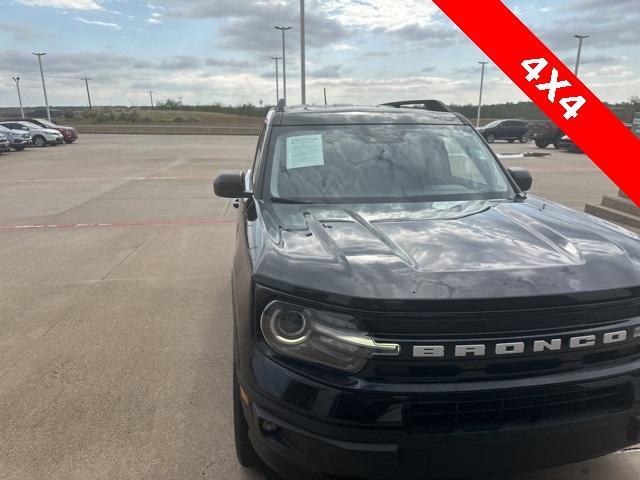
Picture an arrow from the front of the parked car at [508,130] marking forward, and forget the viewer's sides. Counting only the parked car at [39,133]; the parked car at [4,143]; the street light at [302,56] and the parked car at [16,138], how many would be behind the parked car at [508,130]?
0

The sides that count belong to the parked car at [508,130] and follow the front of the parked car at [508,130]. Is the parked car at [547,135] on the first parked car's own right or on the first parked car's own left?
on the first parked car's own left

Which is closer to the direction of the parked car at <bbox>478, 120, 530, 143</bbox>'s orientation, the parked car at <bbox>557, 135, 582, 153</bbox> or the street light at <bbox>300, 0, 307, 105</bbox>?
the street light

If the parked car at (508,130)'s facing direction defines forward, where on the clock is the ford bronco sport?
The ford bronco sport is roughly at 9 o'clock from the parked car.

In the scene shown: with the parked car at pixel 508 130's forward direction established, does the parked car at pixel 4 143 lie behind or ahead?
ahead

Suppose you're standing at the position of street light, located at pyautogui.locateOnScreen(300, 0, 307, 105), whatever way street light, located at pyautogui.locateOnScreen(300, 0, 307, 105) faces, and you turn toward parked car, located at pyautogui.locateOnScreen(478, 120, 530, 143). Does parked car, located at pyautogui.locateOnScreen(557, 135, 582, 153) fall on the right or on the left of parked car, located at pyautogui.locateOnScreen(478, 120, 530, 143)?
right

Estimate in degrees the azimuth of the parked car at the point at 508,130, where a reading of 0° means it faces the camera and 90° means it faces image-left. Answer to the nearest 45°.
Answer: approximately 90°

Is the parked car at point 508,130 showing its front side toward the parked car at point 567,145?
no

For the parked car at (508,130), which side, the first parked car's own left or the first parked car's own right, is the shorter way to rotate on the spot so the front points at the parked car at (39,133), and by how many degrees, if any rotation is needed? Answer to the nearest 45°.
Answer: approximately 45° to the first parked car's own left

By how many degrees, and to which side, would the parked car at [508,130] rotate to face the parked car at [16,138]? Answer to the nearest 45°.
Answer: approximately 45° to its left
